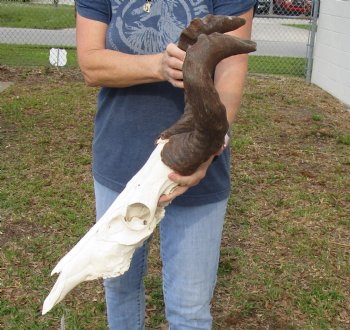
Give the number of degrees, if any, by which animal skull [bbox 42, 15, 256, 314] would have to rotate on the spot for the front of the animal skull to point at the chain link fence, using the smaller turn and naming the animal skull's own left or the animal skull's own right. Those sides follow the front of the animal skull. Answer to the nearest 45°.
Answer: approximately 90° to the animal skull's own right

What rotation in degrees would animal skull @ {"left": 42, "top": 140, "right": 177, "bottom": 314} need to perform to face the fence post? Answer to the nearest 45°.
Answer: approximately 90° to its right

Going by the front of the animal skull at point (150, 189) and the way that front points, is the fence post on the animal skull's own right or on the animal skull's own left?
on the animal skull's own right

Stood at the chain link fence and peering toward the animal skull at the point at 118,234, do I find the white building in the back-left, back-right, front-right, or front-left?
front-left

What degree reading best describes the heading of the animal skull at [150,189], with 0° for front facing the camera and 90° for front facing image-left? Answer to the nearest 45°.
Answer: approximately 90°

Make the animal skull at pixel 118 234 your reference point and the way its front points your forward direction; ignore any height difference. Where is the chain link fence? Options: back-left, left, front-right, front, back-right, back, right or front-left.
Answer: right
